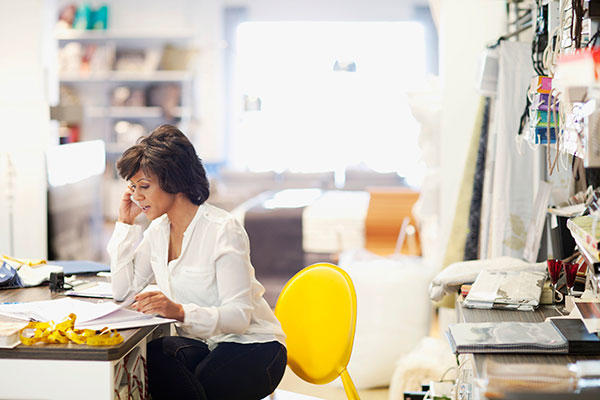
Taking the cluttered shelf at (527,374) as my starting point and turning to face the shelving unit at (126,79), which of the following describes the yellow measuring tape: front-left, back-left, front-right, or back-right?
front-left

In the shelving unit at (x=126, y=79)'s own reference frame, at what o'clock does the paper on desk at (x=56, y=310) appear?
The paper on desk is roughly at 12 o'clock from the shelving unit.

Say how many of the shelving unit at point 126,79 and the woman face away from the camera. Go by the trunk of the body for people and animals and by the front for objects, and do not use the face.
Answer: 0

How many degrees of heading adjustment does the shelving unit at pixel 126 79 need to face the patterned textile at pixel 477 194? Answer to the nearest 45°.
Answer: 0° — it already faces it

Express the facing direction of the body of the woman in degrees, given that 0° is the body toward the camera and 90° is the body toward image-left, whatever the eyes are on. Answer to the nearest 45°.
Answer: approximately 45°

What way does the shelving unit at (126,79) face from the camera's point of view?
toward the camera

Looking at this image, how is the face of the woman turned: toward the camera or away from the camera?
toward the camera

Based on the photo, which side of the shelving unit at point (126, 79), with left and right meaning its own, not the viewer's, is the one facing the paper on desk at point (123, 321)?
front

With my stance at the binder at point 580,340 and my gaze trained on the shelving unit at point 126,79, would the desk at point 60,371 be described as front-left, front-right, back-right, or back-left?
front-left

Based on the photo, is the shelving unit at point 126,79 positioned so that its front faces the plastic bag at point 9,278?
yes
